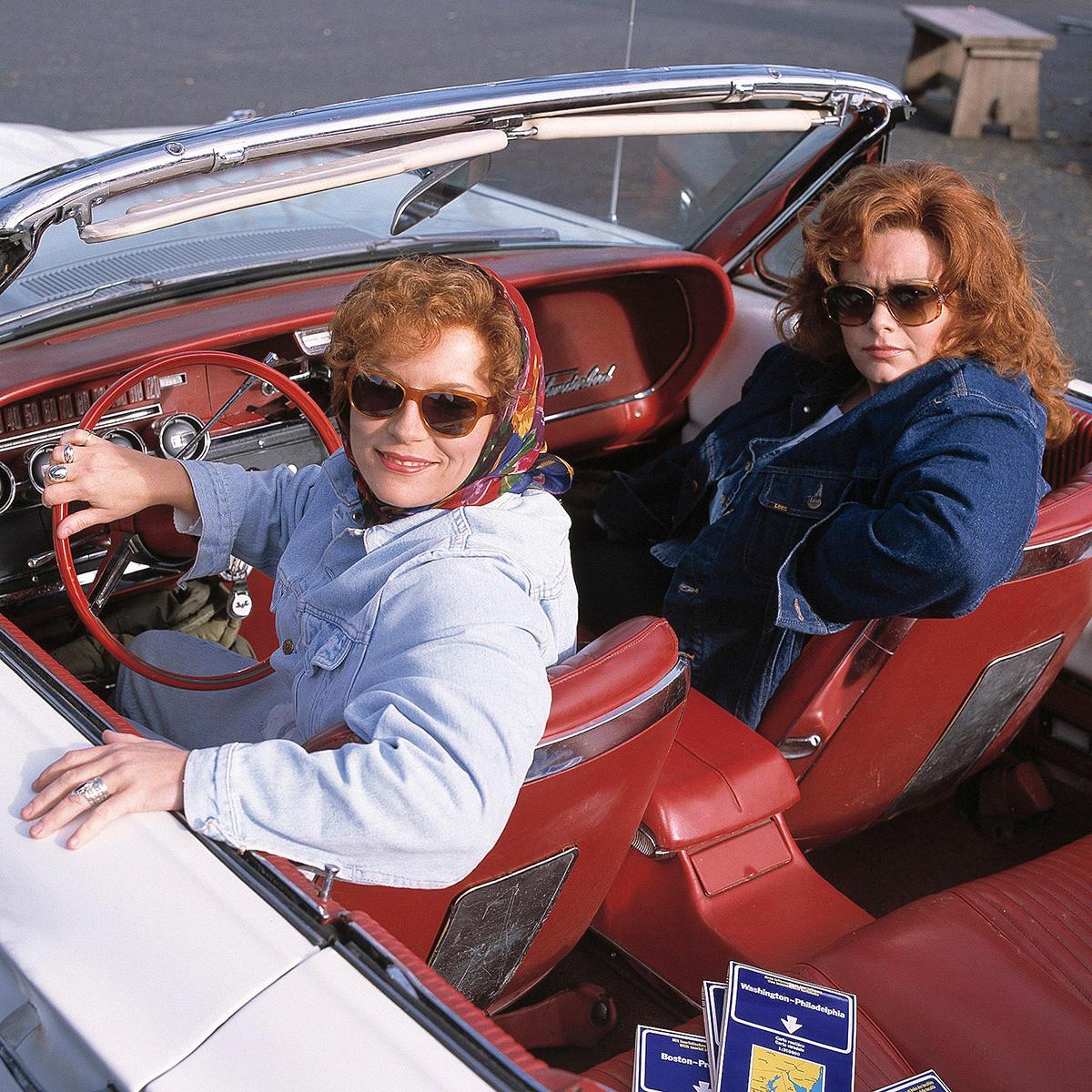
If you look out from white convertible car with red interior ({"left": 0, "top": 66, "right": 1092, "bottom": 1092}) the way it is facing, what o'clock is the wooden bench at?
The wooden bench is roughly at 2 o'clock from the white convertible car with red interior.

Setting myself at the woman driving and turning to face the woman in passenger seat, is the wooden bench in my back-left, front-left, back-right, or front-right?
front-left

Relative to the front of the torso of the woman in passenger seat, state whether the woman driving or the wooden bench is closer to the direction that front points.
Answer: the woman driving

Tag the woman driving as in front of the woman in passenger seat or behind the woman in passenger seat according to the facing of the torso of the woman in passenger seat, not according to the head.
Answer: in front

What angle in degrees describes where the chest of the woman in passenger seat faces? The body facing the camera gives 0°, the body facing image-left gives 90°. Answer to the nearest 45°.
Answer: approximately 45°

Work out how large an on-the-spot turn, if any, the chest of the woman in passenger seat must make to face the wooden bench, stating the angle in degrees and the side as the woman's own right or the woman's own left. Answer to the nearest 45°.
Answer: approximately 135° to the woman's own right

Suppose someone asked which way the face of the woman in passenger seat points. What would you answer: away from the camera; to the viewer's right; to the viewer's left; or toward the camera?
toward the camera

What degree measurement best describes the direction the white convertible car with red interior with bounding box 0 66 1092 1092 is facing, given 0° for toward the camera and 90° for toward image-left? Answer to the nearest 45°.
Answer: approximately 135°
